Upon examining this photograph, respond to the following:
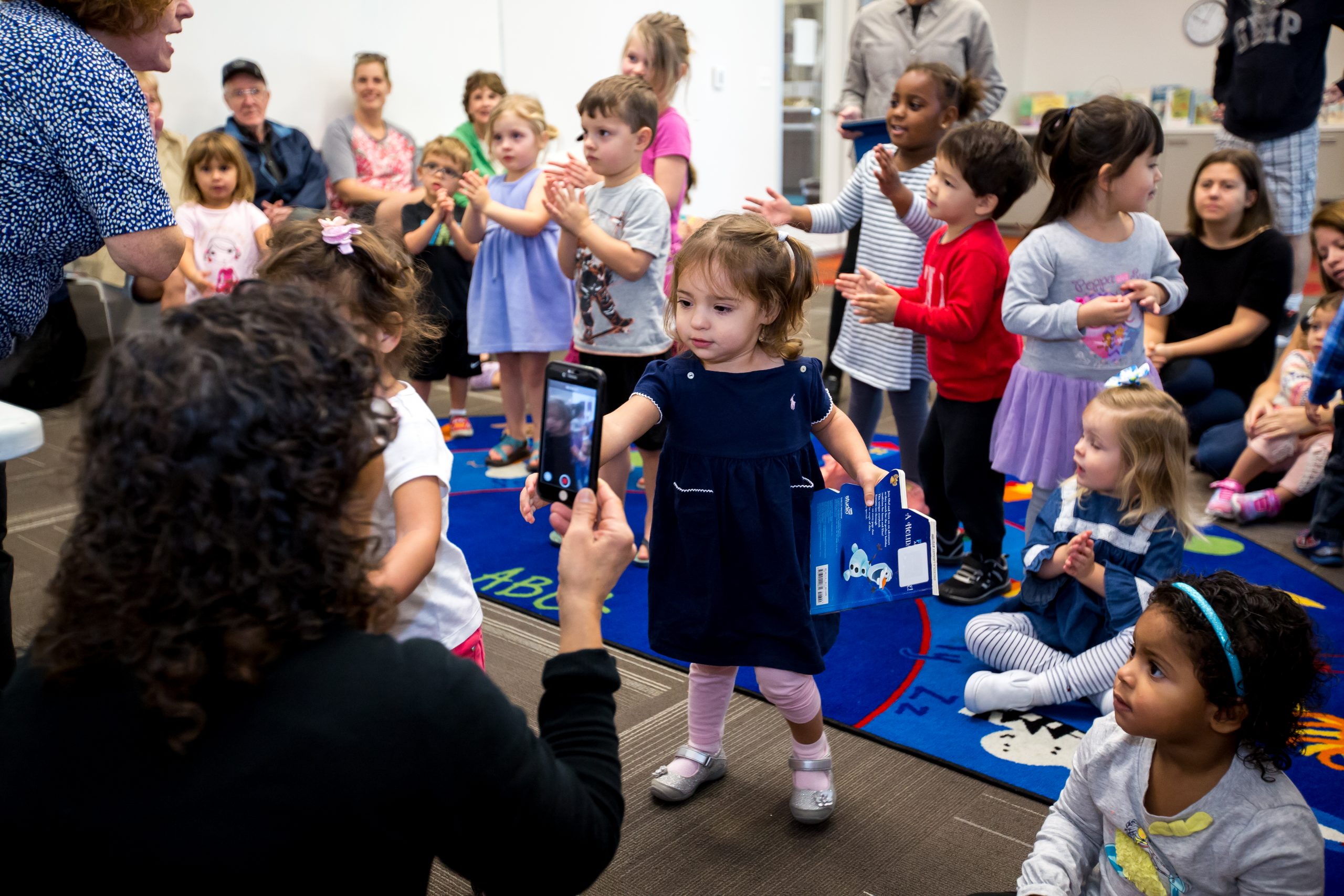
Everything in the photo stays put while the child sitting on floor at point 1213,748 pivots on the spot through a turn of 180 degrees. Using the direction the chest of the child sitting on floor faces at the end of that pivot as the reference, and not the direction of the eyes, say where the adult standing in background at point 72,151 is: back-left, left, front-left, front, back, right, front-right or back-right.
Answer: back-left

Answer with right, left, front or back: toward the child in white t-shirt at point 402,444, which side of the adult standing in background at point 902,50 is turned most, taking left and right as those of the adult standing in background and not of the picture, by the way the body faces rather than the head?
front

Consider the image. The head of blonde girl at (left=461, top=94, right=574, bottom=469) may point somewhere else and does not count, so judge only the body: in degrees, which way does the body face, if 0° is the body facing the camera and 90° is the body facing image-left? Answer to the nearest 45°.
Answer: approximately 45°

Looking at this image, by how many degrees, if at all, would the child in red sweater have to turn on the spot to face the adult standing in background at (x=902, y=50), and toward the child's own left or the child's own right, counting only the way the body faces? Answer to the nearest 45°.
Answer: approximately 90° to the child's own right

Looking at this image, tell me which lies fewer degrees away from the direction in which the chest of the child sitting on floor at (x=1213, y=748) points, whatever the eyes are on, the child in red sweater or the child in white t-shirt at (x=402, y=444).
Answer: the child in white t-shirt

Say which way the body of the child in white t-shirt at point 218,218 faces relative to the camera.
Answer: toward the camera

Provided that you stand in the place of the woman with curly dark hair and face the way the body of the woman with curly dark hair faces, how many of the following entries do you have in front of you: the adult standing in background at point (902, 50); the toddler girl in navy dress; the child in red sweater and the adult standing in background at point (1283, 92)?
4

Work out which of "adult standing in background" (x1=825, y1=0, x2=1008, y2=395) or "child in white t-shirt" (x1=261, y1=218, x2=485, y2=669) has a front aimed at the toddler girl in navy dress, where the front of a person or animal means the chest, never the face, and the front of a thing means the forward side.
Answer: the adult standing in background

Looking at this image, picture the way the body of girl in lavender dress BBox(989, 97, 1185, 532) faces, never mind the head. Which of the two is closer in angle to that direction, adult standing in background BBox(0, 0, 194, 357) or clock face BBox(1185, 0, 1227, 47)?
the adult standing in background

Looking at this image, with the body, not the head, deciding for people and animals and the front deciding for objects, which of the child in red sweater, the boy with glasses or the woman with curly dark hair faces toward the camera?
the boy with glasses

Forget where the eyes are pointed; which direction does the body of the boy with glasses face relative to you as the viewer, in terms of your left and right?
facing the viewer

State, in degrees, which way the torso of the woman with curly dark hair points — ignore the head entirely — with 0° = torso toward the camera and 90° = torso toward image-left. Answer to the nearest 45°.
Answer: approximately 225°

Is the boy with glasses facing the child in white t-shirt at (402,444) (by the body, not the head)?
yes

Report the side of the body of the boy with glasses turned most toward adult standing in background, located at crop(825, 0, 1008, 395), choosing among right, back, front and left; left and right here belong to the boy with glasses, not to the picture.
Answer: left

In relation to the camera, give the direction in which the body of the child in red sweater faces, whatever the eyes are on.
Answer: to the viewer's left
